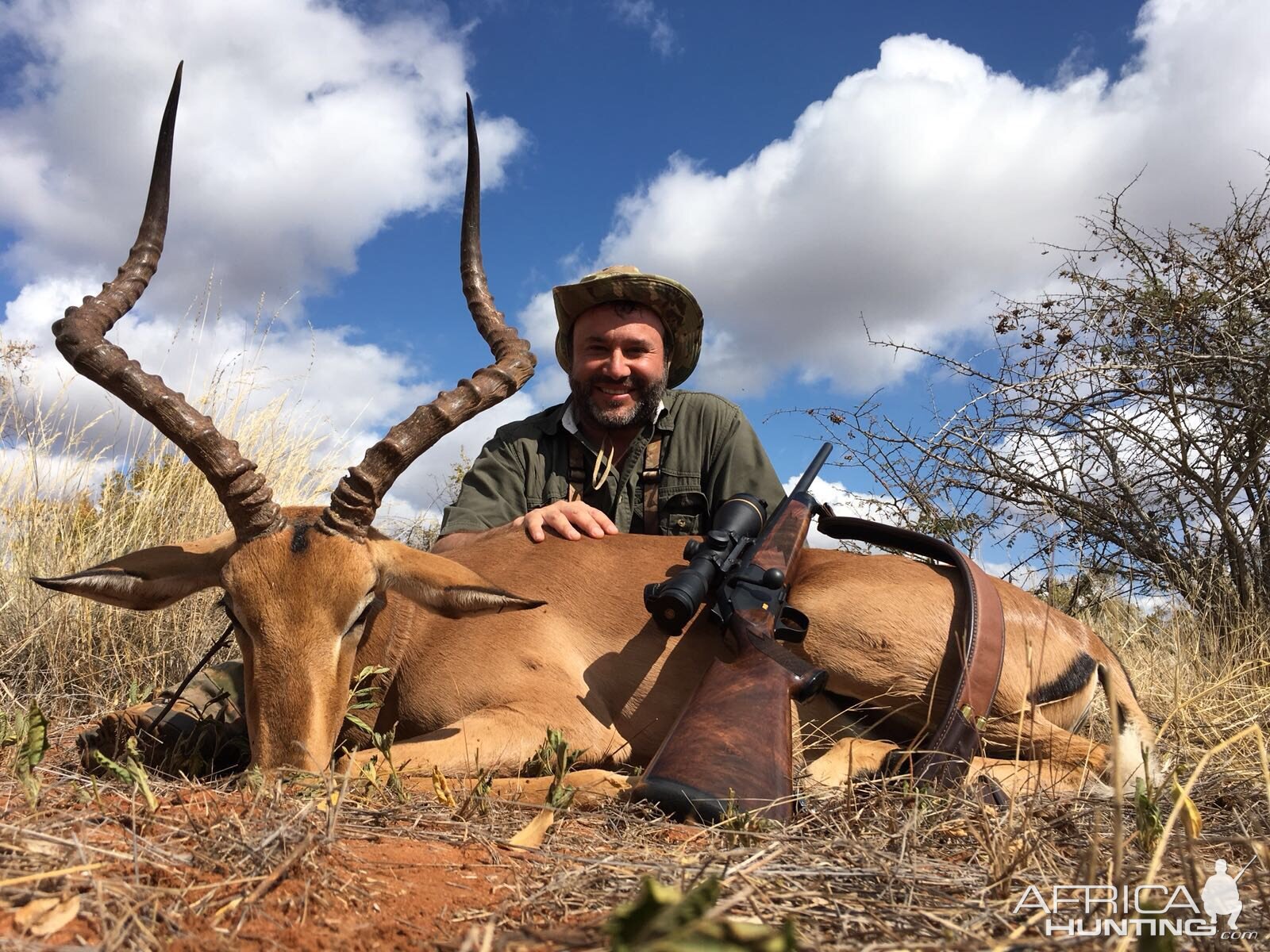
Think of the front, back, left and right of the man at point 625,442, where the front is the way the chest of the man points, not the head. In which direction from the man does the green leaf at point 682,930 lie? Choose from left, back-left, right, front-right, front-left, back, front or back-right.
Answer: front

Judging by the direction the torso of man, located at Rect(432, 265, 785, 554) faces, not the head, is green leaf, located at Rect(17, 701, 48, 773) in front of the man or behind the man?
in front

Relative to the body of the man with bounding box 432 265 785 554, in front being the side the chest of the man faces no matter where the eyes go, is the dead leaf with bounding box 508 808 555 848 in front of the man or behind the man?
in front

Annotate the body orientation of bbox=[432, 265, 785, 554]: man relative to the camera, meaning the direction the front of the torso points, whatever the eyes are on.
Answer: toward the camera

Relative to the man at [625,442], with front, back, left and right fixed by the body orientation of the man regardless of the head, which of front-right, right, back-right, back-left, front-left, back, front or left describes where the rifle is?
front

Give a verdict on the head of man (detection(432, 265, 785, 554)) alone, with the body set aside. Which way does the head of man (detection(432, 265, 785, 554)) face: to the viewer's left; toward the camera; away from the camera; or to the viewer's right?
toward the camera
